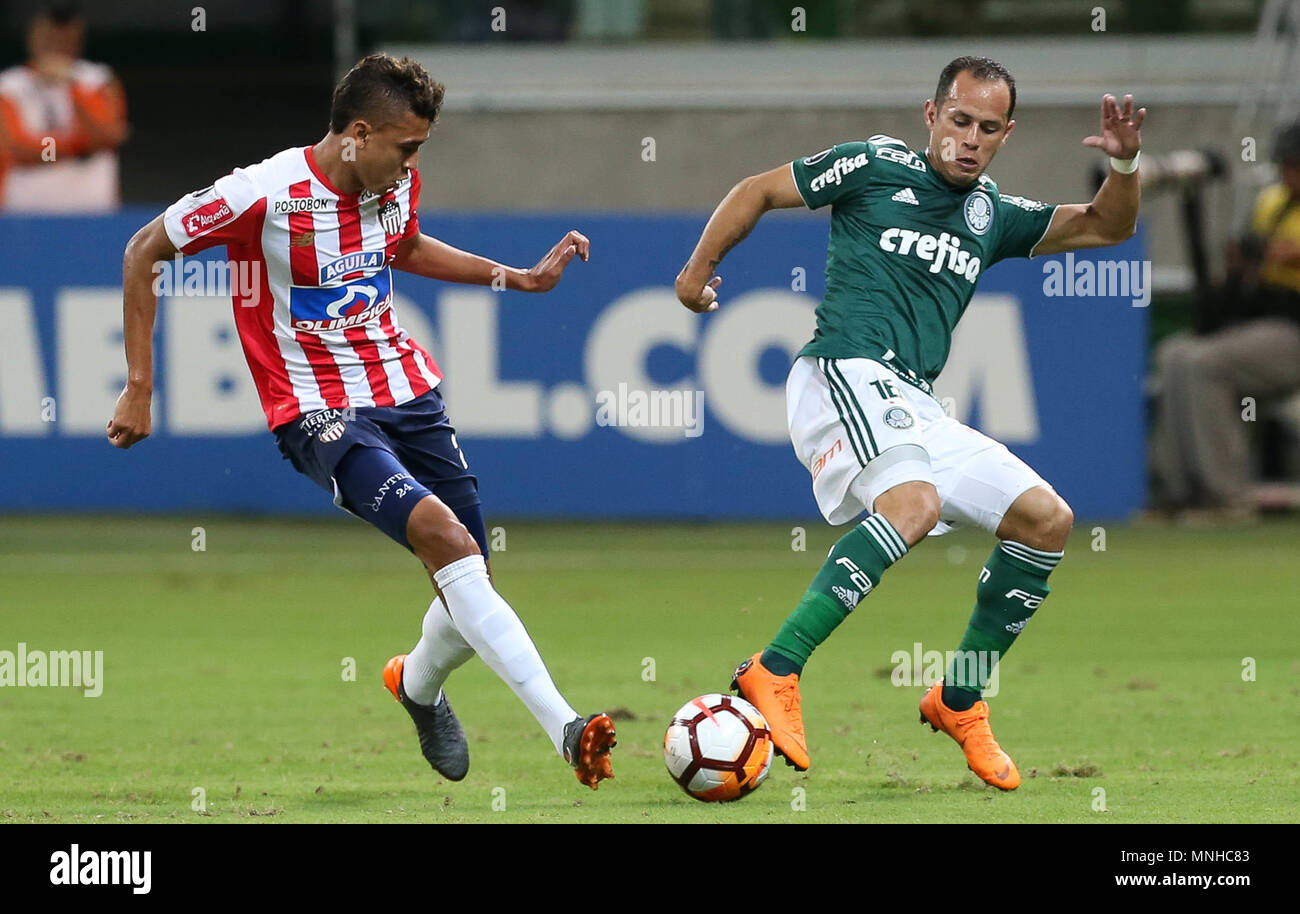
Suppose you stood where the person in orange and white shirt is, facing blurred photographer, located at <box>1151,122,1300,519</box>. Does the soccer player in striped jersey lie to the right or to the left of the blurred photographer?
right

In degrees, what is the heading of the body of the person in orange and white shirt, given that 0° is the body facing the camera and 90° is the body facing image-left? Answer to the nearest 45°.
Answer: approximately 0°

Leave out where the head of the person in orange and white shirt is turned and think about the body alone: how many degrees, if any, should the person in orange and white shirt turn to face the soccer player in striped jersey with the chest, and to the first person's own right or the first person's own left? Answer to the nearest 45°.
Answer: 0° — they already face them

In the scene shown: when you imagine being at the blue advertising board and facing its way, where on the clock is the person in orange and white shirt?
The person in orange and white shirt is roughly at 4 o'clock from the blue advertising board.

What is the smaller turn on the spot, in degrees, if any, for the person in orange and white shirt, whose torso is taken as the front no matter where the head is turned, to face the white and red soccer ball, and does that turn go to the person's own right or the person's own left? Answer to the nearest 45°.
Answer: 0° — they already face it

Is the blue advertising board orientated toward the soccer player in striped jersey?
yes

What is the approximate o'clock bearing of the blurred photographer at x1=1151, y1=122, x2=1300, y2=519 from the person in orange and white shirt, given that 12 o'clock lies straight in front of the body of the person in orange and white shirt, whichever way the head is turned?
The blurred photographer is roughly at 10 o'clock from the person in orange and white shirt.

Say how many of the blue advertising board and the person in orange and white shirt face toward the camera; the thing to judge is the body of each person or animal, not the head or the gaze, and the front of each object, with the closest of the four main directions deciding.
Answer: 2
